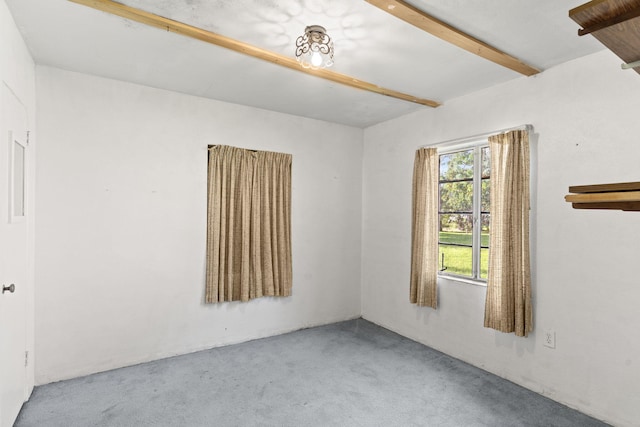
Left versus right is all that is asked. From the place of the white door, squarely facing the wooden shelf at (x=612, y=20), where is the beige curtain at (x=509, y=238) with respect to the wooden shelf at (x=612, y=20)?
left

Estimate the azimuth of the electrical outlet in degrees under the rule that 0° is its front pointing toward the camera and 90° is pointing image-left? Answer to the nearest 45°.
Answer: approximately 45°

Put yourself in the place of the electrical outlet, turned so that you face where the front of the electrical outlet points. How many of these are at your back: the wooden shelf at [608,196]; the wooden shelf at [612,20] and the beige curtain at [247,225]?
0

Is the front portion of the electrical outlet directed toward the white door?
yes

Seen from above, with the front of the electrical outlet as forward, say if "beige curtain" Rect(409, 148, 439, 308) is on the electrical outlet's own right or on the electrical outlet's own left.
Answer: on the electrical outlet's own right

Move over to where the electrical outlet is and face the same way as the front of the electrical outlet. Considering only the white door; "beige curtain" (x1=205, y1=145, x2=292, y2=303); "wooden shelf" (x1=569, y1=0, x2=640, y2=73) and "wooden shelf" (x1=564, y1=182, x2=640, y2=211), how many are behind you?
0

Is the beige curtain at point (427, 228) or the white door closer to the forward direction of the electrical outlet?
the white door

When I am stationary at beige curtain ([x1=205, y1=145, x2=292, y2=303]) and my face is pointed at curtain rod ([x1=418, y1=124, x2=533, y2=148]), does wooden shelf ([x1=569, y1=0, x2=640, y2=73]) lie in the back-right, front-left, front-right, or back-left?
front-right

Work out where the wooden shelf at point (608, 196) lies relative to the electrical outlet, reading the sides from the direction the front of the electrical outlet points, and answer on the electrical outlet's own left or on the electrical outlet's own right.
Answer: on the electrical outlet's own left

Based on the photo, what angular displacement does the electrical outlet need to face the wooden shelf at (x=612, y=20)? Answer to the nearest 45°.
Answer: approximately 45° to its left
